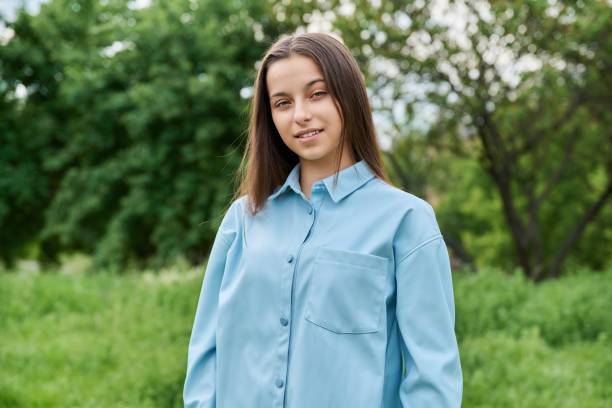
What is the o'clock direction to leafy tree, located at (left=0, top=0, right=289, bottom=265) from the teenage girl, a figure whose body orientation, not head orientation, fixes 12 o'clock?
The leafy tree is roughly at 4 o'clock from the teenage girl.

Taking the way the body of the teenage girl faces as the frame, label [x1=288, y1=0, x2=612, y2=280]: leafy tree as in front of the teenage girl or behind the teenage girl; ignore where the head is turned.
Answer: behind

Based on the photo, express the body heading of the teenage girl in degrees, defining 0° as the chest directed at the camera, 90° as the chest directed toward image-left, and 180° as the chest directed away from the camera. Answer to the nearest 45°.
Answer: approximately 45°
